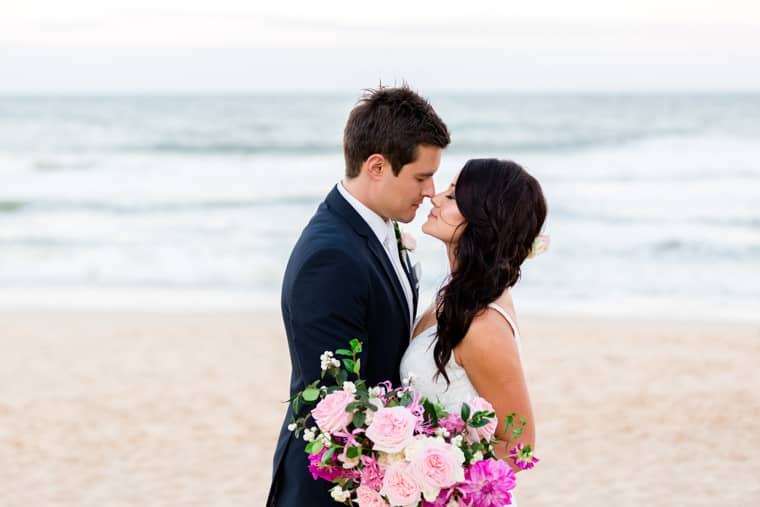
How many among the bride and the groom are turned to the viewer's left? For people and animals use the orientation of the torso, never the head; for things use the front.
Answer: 1

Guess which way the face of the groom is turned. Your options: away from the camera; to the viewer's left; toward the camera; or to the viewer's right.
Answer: to the viewer's right

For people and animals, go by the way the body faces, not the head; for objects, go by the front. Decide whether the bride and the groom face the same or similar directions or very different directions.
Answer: very different directions

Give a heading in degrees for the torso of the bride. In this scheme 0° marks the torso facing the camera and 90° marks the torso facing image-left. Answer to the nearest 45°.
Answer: approximately 90°

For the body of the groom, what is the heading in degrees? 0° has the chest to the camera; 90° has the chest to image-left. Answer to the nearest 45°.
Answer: approximately 270°
